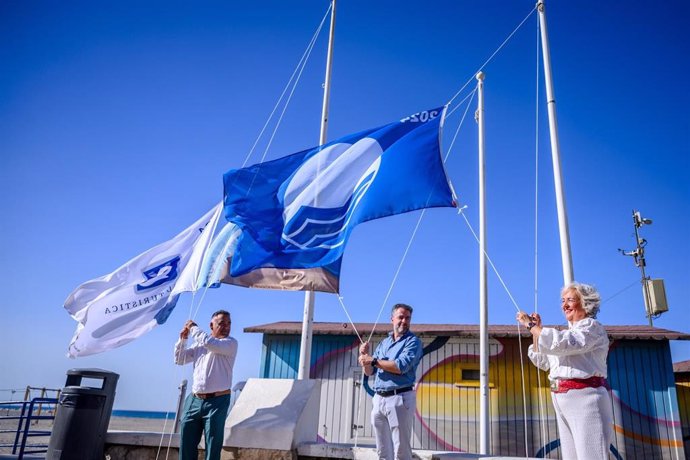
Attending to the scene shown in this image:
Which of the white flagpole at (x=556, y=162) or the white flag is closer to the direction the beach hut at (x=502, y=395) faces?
the white flagpole

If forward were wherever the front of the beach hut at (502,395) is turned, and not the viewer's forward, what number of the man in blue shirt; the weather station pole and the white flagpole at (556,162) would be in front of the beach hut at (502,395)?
2

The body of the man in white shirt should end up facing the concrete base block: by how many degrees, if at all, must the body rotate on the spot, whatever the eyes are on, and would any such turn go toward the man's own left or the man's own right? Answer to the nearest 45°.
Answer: approximately 135° to the man's own left

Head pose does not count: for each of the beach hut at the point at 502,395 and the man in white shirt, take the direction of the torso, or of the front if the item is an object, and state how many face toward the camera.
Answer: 2

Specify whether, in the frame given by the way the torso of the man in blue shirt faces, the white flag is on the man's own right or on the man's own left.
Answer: on the man's own right

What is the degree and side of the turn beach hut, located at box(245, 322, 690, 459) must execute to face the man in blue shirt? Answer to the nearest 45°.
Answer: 0° — it already faces them
